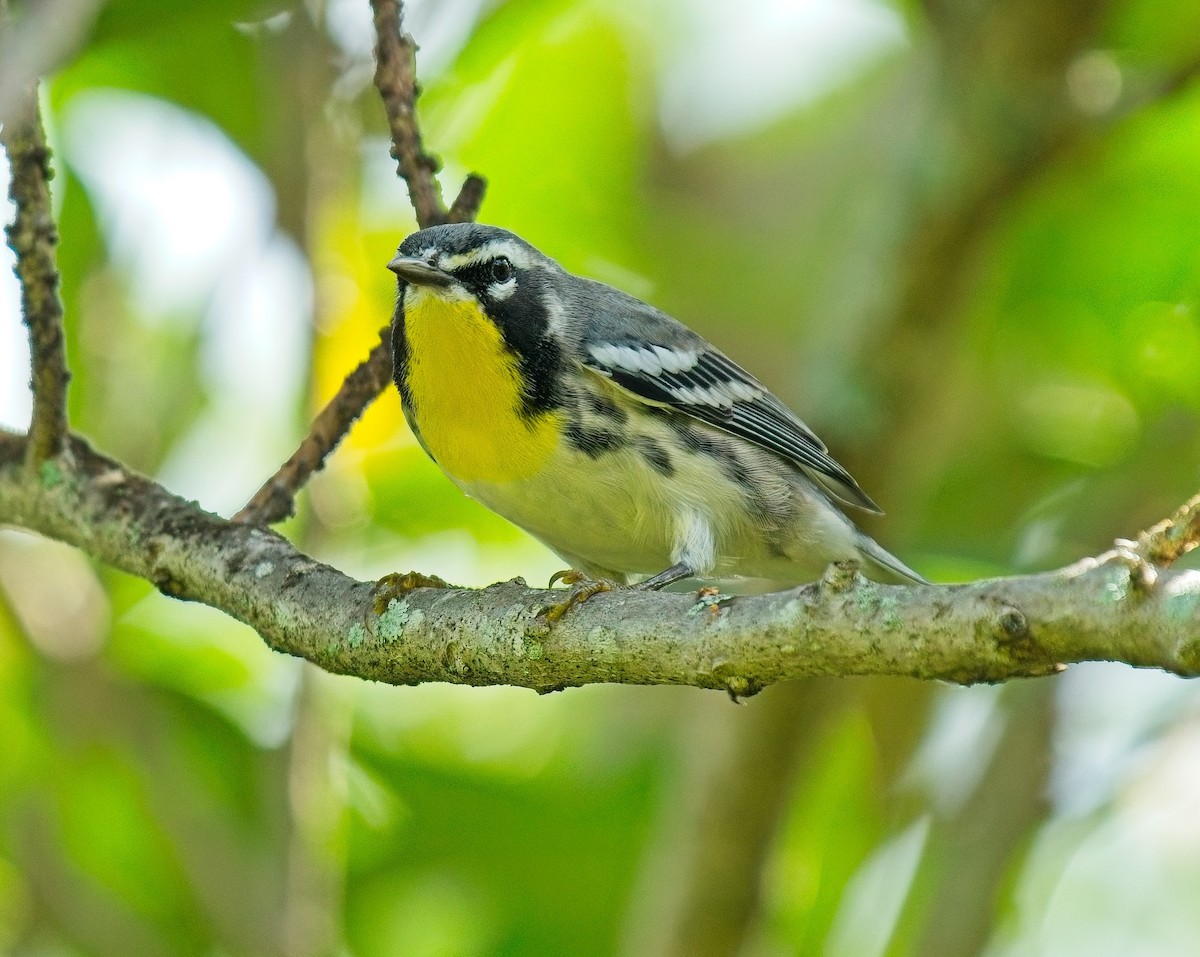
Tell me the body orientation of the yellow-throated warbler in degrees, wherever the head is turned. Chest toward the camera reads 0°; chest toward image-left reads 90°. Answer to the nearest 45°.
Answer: approximately 45°
